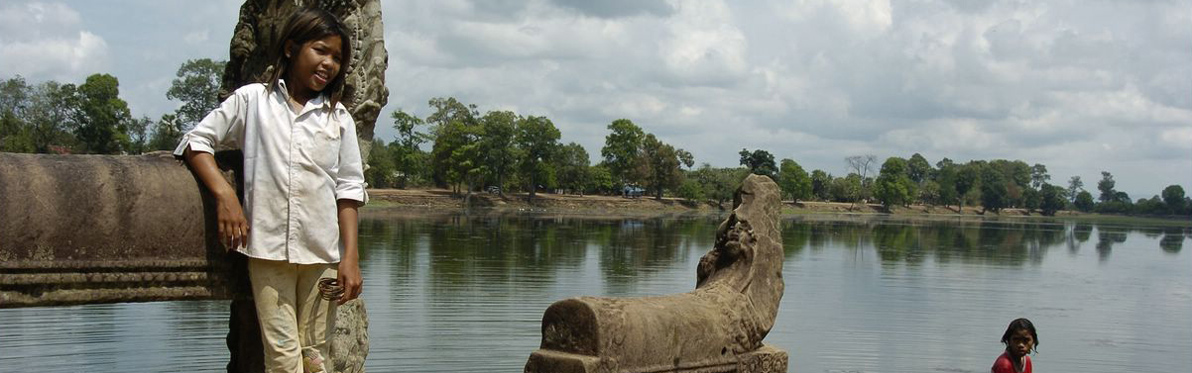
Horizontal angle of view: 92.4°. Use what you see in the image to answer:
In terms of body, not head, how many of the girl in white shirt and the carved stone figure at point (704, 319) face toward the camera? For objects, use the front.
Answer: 1

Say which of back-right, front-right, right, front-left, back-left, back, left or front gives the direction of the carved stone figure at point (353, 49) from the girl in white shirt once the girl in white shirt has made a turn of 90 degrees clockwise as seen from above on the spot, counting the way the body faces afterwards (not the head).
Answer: right

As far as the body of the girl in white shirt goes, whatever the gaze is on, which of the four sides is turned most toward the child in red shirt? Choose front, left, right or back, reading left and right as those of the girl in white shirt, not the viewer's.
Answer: left

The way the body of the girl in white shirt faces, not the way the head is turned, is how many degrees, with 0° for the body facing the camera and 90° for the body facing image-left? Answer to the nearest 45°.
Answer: approximately 0°

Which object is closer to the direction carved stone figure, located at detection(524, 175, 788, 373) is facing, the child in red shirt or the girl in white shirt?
the child in red shirt

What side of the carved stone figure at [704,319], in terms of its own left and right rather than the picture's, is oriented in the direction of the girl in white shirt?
back

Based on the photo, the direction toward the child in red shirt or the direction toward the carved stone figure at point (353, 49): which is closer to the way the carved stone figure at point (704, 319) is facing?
the child in red shirt

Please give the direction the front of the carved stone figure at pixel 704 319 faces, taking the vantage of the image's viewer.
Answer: facing away from the viewer and to the right of the viewer
